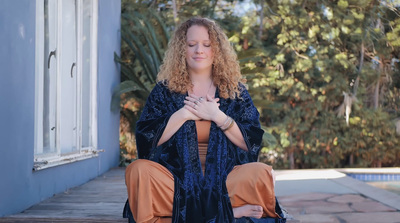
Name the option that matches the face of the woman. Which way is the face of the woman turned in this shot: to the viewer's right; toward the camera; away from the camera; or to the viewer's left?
toward the camera

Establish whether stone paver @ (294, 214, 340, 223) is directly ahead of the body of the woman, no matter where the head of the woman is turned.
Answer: no

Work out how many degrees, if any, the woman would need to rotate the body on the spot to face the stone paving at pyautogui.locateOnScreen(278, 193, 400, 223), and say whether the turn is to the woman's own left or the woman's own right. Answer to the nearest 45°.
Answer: approximately 135° to the woman's own left

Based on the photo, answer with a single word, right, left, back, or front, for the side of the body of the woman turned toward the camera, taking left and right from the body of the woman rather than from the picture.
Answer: front

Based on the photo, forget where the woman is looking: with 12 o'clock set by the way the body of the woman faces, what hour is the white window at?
The white window is roughly at 5 o'clock from the woman.

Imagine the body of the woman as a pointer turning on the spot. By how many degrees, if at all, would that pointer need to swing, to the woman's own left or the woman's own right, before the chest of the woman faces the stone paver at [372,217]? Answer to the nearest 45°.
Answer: approximately 135° to the woman's own left

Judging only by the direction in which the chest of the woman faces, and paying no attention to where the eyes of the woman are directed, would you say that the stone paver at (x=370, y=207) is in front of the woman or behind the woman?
behind

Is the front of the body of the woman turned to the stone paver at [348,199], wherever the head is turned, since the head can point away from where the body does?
no
